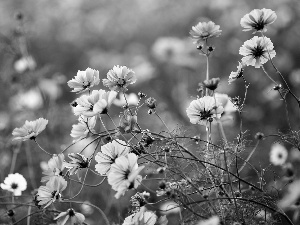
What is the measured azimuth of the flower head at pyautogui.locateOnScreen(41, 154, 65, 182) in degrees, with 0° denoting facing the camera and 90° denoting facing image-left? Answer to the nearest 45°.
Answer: approximately 90°
